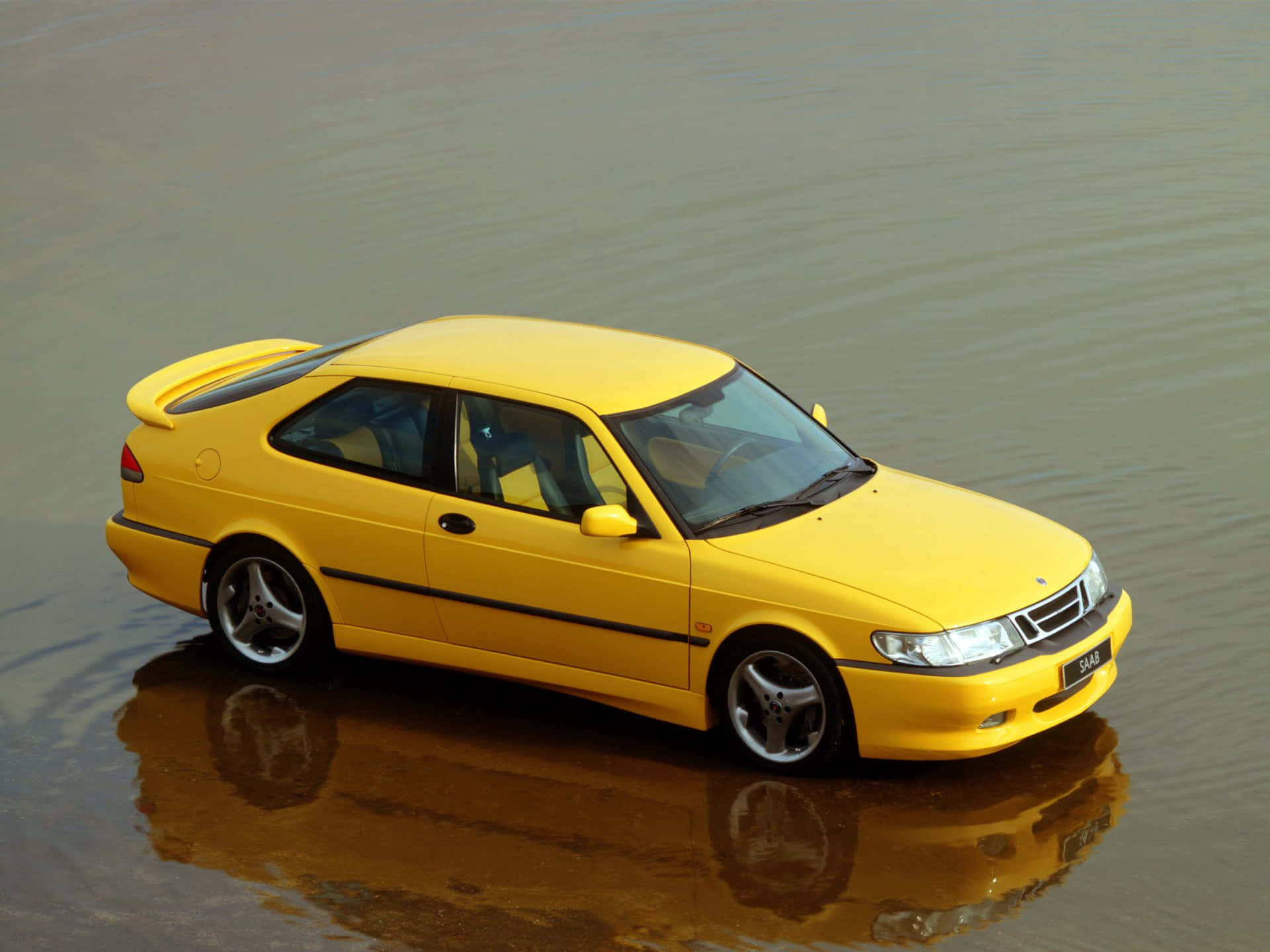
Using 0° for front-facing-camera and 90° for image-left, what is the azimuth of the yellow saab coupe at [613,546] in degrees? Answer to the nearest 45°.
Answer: approximately 315°
